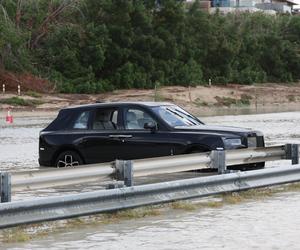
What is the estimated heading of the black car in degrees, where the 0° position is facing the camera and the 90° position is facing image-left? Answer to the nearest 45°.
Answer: approximately 315°

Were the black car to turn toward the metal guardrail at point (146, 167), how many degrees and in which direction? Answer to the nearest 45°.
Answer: approximately 45° to its right

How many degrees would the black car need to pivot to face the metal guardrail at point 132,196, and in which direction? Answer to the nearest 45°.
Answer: approximately 45° to its right
